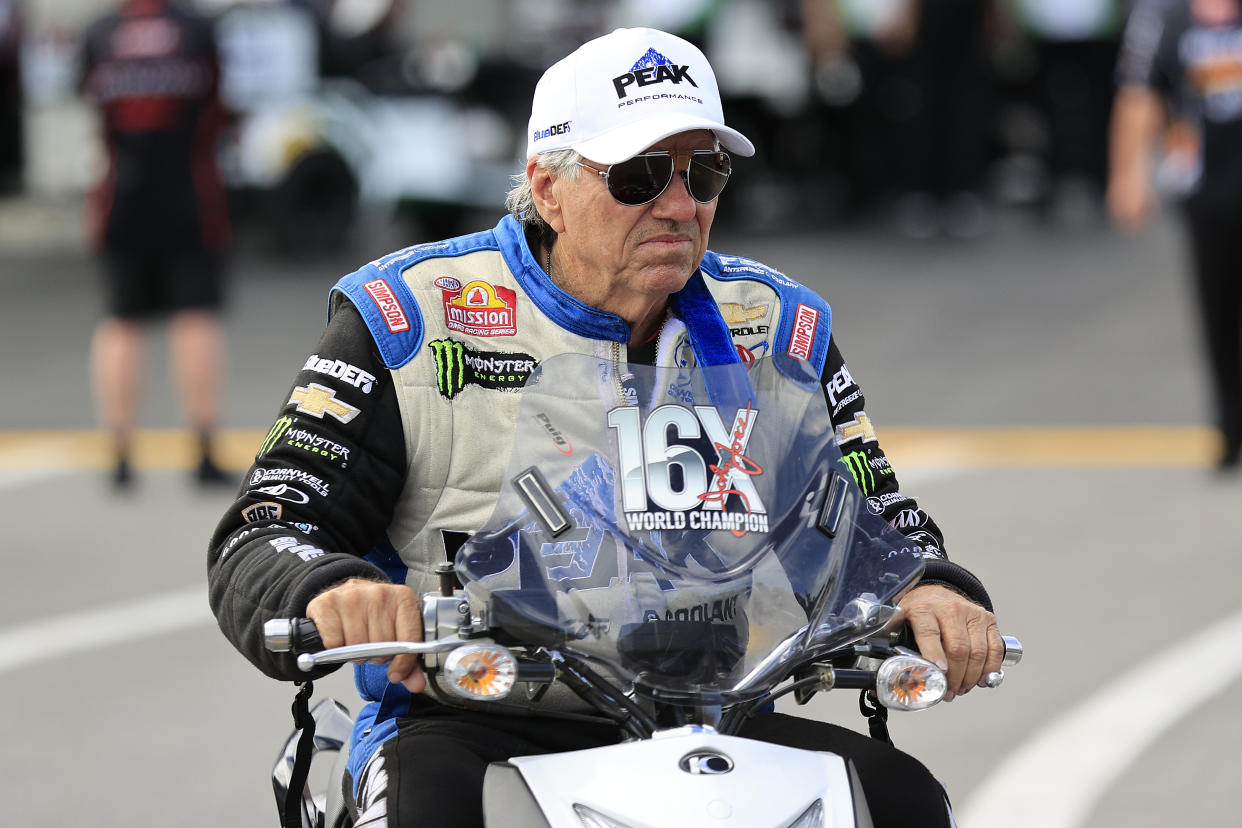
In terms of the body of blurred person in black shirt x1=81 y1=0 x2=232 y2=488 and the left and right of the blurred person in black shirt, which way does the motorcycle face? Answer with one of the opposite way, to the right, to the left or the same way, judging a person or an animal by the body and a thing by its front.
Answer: the opposite way

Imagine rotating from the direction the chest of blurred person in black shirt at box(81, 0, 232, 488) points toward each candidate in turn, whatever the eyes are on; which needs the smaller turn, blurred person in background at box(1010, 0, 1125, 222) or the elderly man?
the blurred person in background

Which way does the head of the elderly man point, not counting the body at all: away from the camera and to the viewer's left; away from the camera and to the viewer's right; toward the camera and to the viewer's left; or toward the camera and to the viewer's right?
toward the camera and to the viewer's right

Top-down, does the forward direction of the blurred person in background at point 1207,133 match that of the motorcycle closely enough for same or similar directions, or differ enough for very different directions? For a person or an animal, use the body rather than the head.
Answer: same or similar directions

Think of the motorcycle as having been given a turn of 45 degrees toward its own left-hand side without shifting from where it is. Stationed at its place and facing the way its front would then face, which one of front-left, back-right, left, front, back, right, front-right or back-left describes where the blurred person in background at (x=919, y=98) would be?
back-left

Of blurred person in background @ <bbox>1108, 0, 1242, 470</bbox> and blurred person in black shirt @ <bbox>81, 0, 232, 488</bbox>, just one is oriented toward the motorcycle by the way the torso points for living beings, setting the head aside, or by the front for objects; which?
the blurred person in background

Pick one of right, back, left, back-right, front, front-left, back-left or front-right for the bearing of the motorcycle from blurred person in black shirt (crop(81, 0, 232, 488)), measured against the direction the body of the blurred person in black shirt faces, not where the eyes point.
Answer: back

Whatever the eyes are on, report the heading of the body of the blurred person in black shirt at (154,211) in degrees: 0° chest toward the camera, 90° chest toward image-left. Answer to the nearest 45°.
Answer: approximately 180°

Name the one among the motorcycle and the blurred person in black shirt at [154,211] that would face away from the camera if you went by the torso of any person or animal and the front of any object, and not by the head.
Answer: the blurred person in black shirt

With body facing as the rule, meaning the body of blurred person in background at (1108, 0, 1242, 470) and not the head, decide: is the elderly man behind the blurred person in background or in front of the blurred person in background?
in front

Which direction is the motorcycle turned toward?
toward the camera

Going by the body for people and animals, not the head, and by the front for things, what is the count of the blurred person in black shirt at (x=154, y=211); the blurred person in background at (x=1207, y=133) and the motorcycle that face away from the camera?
1

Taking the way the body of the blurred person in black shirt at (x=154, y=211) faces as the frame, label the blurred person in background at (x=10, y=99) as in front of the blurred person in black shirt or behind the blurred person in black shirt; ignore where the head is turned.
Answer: in front

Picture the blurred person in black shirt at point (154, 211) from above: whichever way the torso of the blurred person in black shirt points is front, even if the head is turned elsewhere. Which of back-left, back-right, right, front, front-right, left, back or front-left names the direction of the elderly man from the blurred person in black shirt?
back
